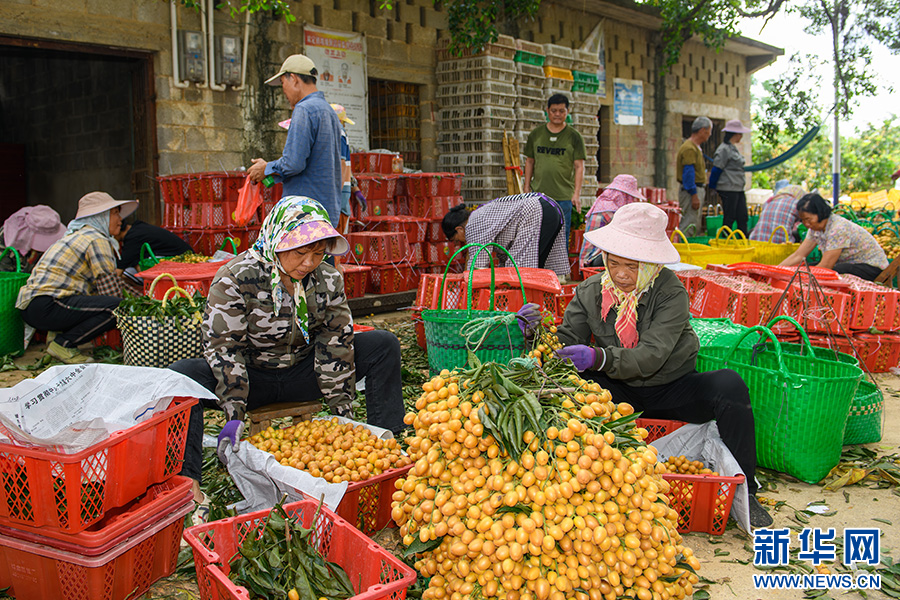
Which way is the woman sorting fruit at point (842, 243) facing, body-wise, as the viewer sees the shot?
to the viewer's left

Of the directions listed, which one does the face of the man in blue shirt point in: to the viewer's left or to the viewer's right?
to the viewer's left

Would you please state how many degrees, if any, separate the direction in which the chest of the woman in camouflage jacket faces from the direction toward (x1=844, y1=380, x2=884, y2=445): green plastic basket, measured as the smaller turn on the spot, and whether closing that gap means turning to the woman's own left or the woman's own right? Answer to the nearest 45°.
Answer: approximately 90° to the woman's own left

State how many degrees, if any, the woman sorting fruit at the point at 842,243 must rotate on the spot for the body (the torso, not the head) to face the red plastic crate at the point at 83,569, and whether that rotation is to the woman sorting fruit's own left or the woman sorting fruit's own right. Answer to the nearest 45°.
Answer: approximately 90° to the woman sorting fruit's own left

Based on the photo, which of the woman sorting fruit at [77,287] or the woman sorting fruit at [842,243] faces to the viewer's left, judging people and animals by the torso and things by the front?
the woman sorting fruit at [842,243]

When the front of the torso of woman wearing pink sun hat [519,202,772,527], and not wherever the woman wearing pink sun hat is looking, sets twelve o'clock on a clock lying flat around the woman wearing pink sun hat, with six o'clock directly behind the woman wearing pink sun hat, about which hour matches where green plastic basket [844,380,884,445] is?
The green plastic basket is roughly at 6 o'clock from the woman wearing pink sun hat.

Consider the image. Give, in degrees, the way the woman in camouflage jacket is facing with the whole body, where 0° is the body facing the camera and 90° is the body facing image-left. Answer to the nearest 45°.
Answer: approximately 0°

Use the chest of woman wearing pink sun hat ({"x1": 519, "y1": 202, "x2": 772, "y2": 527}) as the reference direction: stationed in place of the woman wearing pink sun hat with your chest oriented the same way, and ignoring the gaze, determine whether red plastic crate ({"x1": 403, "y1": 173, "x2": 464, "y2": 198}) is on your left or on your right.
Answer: on your right

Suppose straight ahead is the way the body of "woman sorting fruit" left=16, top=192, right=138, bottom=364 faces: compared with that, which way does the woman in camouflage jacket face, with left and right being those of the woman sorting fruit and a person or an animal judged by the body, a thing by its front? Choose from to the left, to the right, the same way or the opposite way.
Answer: to the right

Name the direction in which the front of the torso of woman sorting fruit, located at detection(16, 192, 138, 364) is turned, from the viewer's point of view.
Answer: to the viewer's right
